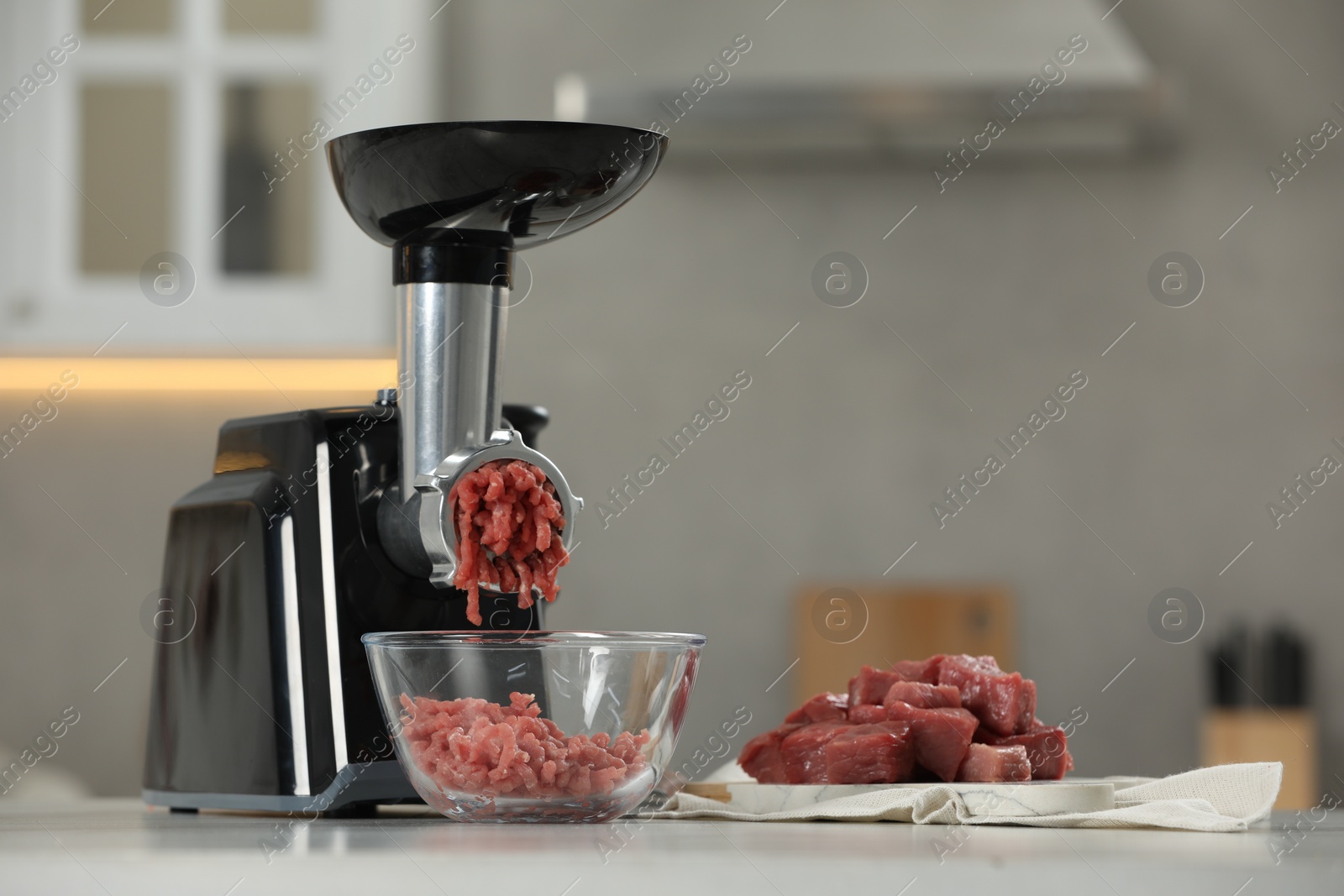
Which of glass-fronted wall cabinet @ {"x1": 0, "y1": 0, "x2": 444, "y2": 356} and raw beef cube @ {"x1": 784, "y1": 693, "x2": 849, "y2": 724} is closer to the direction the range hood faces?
the raw beef cube

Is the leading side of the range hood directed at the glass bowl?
yes

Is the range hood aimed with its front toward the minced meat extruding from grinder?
yes

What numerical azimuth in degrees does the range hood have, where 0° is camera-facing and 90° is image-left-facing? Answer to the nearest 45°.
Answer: approximately 0°

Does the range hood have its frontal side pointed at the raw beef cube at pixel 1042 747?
yes

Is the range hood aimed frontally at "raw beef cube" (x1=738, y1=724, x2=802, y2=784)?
yes

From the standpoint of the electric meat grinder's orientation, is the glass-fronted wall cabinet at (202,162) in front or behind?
behind

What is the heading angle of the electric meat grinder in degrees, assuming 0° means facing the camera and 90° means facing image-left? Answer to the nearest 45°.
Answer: approximately 315°
